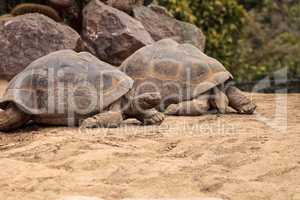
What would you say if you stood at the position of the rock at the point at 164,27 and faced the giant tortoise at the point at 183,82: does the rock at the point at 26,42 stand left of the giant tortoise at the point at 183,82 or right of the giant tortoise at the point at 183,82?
right

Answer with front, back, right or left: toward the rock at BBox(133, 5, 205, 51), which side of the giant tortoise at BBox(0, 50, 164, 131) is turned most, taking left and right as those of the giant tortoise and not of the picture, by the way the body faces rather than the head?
left

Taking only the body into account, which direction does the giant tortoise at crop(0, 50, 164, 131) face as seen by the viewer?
to the viewer's right

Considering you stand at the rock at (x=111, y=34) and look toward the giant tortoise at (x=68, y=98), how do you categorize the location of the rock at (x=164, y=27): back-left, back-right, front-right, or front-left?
back-left

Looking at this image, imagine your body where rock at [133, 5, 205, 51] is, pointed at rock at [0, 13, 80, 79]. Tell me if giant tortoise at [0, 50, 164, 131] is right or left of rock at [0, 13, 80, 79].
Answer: left

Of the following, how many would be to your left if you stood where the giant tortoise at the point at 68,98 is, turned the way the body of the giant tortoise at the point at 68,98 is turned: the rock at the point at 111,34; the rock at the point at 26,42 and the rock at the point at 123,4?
3

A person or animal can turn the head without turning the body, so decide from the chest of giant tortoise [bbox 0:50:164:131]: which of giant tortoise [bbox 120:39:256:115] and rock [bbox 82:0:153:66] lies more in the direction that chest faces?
the giant tortoise

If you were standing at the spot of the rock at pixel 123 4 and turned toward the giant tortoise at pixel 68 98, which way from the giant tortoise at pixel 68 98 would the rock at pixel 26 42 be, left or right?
right

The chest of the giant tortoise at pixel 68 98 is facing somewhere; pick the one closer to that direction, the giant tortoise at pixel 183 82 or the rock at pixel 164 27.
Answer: the giant tortoise

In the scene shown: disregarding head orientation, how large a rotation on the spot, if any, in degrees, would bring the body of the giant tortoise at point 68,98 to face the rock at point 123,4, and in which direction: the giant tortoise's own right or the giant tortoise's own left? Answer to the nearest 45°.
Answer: approximately 90° to the giant tortoise's own left

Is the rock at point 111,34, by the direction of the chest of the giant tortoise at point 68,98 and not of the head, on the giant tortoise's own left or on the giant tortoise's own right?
on the giant tortoise's own left
